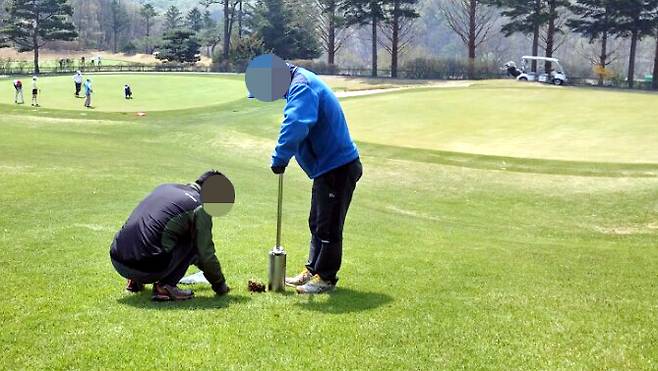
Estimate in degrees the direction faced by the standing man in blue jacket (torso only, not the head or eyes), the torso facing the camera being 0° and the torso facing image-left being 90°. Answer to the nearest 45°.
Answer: approximately 90°

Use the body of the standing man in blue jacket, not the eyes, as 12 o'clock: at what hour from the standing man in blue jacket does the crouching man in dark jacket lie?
The crouching man in dark jacket is roughly at 11 o'clock from the standing man in blue jacket.

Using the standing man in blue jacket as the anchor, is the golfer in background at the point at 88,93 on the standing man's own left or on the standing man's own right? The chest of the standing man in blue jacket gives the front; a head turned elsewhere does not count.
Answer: on the standing man's own right
